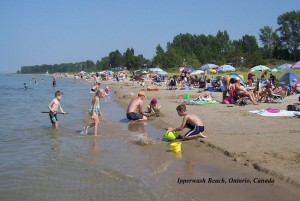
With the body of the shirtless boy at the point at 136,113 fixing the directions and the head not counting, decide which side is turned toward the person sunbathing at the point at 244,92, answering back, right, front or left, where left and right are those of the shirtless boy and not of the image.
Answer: front

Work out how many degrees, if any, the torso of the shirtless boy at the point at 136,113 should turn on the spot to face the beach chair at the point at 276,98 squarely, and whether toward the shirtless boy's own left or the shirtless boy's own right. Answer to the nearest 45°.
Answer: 0° — they already face it

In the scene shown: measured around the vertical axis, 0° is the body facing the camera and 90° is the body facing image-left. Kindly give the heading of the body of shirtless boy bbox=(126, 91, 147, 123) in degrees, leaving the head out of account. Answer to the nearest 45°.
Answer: approximately 225°
